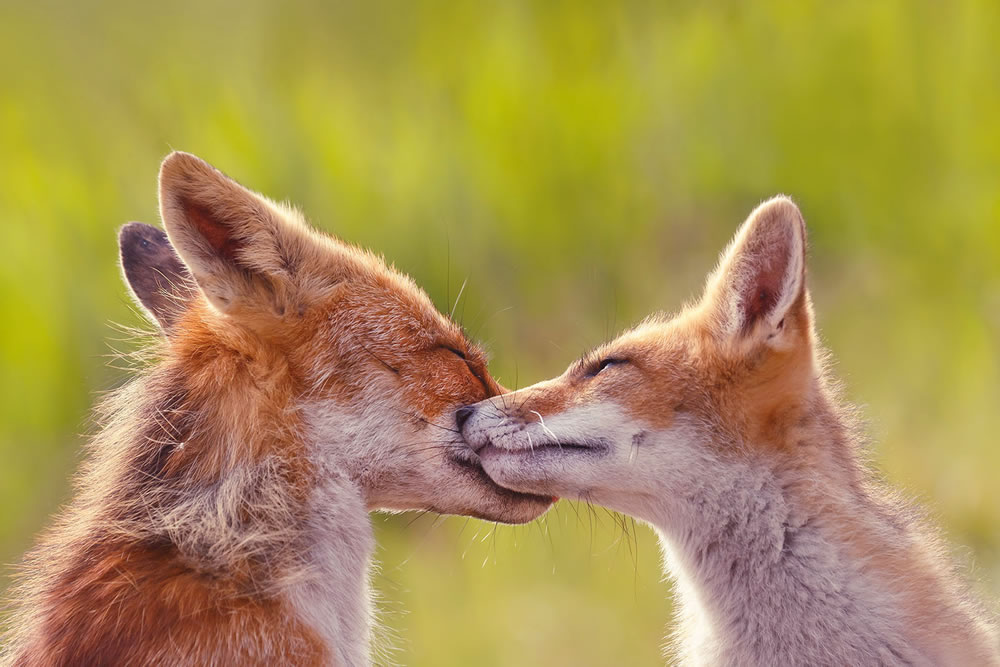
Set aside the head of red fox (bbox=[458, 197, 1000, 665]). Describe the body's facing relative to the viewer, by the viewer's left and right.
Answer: facing to the left of the viewer

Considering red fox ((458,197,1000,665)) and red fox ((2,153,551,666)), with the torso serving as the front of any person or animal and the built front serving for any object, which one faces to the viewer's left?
red fox ((458,197,1000,665))

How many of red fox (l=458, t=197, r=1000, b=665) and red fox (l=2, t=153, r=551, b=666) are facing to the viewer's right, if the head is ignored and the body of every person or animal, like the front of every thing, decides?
1

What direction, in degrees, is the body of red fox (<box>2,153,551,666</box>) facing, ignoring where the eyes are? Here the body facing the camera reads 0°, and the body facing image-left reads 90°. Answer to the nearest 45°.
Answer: approximately 270°
